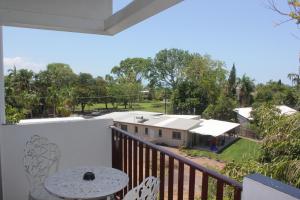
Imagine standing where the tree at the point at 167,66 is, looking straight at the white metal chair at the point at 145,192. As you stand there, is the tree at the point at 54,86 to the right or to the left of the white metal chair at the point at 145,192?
right

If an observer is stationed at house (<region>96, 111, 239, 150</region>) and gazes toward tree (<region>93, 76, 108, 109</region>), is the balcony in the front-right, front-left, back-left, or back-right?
back-left

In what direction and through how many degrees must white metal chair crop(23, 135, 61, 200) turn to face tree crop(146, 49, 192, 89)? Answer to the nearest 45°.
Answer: approximately 90° to its left

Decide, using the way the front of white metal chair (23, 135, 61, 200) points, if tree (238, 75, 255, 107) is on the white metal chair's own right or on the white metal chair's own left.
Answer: on the white metal chair's own left

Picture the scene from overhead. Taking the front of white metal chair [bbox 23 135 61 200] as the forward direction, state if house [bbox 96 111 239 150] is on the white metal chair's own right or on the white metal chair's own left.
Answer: on the white metal chair's own left

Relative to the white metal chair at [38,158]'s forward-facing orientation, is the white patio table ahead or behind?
ahead

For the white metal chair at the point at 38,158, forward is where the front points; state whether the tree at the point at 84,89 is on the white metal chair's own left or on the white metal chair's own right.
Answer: on the white metal chair's own left

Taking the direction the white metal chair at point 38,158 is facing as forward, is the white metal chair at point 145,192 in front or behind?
in front

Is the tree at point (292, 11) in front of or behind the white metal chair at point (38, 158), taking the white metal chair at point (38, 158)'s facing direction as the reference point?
in front
